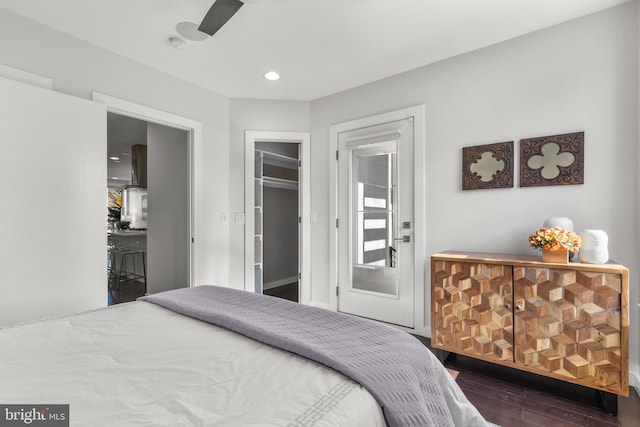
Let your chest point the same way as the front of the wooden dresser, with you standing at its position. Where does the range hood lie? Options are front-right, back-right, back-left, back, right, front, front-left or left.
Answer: front-right

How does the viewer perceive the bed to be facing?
facing away from the viewer and to the right of the viewer

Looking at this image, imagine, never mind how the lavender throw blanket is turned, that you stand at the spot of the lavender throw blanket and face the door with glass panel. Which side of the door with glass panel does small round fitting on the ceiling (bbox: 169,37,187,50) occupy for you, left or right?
left

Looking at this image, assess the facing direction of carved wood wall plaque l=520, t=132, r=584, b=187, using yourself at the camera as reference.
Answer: facing the viewer and to the left of the viewer

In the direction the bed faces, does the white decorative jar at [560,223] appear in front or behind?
in front

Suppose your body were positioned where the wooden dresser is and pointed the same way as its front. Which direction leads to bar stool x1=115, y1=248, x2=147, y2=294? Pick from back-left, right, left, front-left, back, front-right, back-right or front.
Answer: front-right

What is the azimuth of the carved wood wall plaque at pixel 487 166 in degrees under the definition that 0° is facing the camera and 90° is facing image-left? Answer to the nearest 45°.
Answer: approximately 45°

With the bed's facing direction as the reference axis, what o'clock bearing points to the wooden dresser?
The wooden dresser is roughly at 1 o'clock from the bed.

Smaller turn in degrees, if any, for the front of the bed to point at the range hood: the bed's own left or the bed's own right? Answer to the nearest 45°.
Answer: approximately 45° to the bed's own left

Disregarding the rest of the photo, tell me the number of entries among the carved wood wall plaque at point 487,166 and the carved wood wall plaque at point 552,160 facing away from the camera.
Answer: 0

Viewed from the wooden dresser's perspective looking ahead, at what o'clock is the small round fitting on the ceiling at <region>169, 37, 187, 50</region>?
The small round fitting on the ceiling is roughly at 1 o'clock from the wooden dresser.
